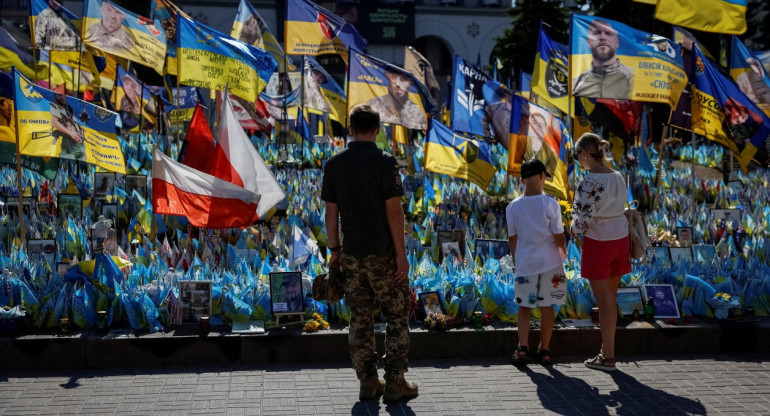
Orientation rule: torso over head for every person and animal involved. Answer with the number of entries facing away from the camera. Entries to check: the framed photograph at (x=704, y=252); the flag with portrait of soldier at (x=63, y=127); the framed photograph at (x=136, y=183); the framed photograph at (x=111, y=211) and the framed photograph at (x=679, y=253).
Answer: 0

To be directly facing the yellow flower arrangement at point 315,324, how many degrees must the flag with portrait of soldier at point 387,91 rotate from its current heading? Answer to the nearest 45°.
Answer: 0° — it already faces it

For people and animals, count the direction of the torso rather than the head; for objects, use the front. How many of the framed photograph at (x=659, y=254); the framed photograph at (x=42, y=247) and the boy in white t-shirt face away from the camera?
1

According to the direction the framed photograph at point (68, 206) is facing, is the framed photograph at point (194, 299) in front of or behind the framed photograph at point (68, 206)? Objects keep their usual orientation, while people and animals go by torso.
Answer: in front

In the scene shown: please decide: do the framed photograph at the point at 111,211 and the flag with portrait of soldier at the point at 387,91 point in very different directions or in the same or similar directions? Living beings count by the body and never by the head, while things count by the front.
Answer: same or similar directions

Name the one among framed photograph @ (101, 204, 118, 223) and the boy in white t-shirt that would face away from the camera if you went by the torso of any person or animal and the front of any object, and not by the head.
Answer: the boy in white t-shirt

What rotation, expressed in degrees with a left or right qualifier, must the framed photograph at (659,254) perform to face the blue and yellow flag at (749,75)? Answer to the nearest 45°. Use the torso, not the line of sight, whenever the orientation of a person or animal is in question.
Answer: approximately 180°

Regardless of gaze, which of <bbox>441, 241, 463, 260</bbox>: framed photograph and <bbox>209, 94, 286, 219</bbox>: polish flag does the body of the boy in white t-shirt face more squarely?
the framed photograph

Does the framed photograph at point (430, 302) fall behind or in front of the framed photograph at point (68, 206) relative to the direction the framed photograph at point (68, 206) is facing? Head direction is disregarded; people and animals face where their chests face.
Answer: in front

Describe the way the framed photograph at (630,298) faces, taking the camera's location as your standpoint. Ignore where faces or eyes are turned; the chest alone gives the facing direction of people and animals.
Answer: facing the viewer

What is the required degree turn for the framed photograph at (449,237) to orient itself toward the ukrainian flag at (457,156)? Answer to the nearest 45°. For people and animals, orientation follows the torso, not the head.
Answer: approximately 180°

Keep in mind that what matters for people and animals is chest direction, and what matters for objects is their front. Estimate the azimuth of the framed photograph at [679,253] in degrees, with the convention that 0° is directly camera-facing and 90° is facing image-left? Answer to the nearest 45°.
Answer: approximately 0°

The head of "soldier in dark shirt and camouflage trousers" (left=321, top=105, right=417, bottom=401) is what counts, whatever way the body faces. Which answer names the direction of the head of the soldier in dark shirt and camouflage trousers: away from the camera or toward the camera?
away from the camera

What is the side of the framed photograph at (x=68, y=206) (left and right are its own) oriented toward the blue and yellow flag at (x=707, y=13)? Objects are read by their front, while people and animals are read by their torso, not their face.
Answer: left

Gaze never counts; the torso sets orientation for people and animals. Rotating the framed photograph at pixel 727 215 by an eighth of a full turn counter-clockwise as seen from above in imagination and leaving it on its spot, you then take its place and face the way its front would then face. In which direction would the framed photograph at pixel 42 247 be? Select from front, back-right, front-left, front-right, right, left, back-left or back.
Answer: right

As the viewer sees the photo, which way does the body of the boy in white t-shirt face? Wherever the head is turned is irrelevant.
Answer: away from the camera

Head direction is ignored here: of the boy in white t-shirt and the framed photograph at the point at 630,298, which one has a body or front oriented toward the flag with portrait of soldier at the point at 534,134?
the boy in white t-shirt

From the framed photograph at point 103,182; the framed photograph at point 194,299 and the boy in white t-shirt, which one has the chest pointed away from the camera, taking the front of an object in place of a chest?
the boy in white t-shirt

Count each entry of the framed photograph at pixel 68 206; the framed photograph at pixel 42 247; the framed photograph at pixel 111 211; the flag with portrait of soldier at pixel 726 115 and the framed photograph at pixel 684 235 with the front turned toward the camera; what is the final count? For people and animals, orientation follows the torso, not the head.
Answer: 5
